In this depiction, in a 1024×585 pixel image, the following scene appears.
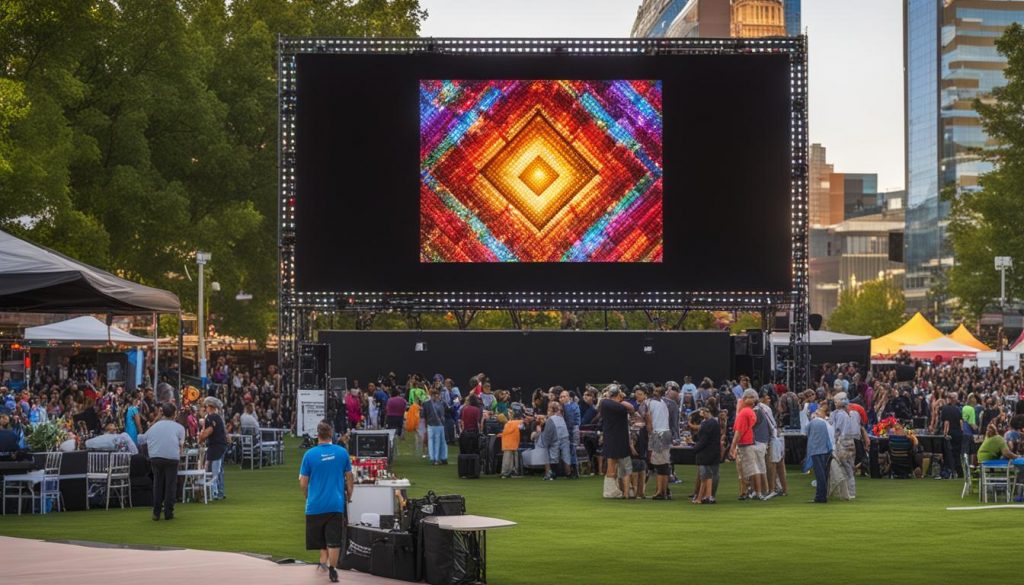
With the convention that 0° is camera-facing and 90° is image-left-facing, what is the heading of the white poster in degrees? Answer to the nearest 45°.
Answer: approximately 0°

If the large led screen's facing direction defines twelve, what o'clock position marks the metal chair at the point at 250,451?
The metal chair is roughly at 1 o'clock from the large led screen.

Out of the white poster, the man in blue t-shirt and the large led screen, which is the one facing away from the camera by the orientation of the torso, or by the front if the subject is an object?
the man in blue t-shirt

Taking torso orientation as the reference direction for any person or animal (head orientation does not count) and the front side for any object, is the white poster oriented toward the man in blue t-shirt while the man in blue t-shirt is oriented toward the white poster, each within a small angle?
yes

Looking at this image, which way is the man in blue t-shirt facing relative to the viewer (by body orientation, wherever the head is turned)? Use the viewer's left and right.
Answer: facing away from the viewer

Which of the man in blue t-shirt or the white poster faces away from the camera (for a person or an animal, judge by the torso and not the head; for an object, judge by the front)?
the man in blue t-shirt

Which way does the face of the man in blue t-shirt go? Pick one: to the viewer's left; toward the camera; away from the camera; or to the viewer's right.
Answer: away from the camera

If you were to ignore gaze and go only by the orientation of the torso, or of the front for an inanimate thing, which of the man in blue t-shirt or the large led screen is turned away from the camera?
the man in blue t-shirt
